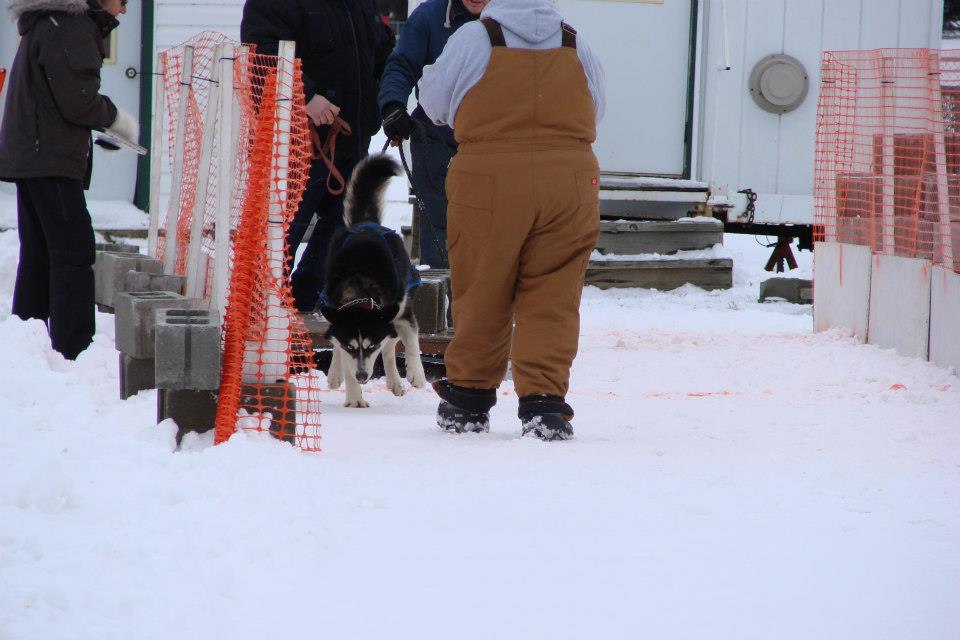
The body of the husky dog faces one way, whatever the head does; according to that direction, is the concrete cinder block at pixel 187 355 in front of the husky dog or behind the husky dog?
in front

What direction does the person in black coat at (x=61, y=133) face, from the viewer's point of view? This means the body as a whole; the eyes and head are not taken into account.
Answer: to the viewer's right

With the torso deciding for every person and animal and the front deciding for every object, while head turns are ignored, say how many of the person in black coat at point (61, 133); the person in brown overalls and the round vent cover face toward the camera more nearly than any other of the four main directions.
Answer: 1

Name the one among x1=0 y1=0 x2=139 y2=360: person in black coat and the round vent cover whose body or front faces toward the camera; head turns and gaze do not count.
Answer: the round vent cover

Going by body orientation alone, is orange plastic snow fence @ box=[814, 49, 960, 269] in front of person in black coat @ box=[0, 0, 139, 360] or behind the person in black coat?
in front

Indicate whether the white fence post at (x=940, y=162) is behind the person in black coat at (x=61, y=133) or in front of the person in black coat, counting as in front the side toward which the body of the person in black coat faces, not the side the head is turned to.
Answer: in front

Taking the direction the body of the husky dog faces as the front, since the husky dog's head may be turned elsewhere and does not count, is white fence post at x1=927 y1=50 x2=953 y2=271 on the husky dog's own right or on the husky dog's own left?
on the husky dog's own left

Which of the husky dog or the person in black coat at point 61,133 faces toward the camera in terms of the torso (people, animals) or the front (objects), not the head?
the husky dog

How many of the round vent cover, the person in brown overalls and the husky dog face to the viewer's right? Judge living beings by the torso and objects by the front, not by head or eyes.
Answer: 0

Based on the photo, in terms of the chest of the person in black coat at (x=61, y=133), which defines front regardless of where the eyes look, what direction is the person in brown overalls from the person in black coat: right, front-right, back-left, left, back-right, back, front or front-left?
front-right

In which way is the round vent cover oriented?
toward the camera

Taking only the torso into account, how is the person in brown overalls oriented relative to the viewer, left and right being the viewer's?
facing away from the viewer

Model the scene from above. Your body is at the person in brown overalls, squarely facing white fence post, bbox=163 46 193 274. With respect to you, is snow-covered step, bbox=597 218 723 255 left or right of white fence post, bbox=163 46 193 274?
right

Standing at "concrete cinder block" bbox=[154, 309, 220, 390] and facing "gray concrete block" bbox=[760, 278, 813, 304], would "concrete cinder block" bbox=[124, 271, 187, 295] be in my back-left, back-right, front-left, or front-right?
front-left
